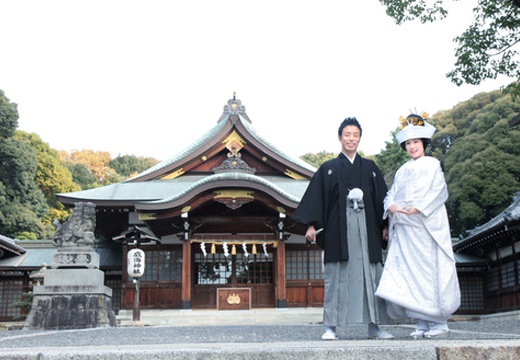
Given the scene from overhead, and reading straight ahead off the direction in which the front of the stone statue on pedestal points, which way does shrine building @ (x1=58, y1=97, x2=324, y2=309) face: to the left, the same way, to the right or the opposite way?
to the right

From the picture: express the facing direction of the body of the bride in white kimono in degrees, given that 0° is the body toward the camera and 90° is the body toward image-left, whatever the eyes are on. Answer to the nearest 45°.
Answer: approximately 45°

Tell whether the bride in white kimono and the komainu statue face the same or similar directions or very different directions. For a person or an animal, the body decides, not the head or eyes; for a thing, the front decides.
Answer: very different directions

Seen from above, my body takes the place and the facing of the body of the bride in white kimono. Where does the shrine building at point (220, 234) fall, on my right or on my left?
on my right

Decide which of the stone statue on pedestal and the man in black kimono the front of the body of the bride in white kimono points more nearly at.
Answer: the man in black kimono

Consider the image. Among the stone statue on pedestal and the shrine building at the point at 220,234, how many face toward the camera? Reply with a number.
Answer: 1

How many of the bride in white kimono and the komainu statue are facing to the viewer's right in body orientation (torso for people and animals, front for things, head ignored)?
1

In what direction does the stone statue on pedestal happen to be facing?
to the viewer's right
